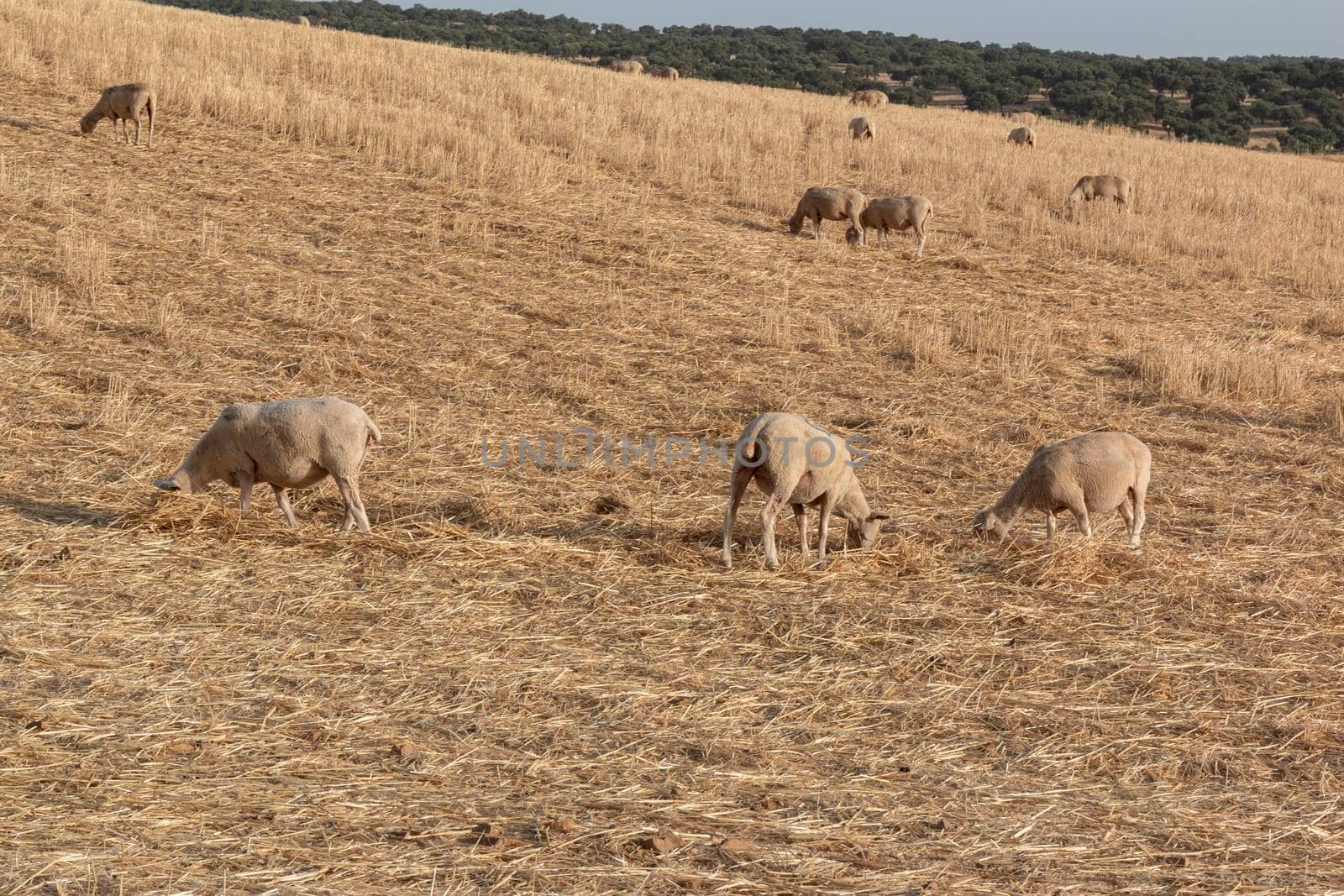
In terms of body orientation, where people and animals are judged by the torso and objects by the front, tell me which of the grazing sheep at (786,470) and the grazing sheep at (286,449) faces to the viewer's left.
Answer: the grazing sheep at (286,449)

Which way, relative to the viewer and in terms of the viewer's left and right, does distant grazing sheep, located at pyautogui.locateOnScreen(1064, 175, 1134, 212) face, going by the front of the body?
facing to the left of the viewer

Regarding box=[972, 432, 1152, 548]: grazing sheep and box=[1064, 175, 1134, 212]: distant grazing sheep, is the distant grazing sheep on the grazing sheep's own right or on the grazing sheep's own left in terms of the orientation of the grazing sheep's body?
on the grazing sheep's own right

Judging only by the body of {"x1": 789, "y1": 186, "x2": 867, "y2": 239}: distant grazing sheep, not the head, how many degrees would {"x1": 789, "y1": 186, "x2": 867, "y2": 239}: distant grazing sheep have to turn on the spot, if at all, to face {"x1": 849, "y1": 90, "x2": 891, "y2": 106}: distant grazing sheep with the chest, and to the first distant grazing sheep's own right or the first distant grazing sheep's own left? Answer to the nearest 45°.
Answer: approximately 90° to the first distant grazing sheep's own right

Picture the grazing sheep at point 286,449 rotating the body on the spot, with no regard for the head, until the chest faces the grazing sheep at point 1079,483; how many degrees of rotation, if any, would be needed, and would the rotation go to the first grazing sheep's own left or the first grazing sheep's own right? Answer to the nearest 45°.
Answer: approximately 180°

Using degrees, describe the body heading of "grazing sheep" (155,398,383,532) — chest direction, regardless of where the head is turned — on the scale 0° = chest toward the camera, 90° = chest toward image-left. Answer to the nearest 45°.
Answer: approximately 90°

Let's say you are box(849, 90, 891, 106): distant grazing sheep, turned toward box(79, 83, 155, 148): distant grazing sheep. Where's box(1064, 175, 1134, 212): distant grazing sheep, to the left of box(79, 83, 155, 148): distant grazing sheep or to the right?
left

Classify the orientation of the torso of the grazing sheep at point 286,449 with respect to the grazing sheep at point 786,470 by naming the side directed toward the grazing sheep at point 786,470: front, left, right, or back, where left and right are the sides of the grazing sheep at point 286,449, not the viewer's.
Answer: back

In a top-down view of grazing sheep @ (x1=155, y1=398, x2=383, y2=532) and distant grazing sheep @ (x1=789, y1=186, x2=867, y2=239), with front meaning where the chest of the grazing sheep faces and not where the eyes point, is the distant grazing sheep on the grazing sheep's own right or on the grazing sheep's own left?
on the grazing sheep's own right

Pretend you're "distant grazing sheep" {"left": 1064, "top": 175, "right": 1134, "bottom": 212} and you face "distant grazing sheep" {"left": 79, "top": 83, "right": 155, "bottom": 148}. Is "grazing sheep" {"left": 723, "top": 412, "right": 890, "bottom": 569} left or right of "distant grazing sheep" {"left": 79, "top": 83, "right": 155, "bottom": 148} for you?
left

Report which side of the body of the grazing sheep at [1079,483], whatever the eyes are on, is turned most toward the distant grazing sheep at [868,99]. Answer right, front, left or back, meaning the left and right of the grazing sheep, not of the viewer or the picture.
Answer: right

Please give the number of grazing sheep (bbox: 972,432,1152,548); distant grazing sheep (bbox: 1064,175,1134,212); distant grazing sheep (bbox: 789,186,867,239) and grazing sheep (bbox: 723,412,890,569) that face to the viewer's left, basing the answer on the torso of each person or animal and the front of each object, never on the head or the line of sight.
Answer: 3
